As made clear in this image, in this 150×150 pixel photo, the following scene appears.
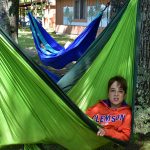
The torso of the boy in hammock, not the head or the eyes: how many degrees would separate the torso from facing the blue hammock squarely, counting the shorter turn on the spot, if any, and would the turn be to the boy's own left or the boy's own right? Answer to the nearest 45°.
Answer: approximately 180°

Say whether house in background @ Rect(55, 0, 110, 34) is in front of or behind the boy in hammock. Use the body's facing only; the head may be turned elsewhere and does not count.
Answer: behind

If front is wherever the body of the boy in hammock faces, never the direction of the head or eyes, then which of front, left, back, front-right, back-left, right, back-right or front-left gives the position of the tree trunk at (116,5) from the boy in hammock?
back

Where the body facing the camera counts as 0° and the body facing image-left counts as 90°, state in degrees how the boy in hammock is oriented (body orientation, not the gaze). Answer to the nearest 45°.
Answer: approximately 0°
